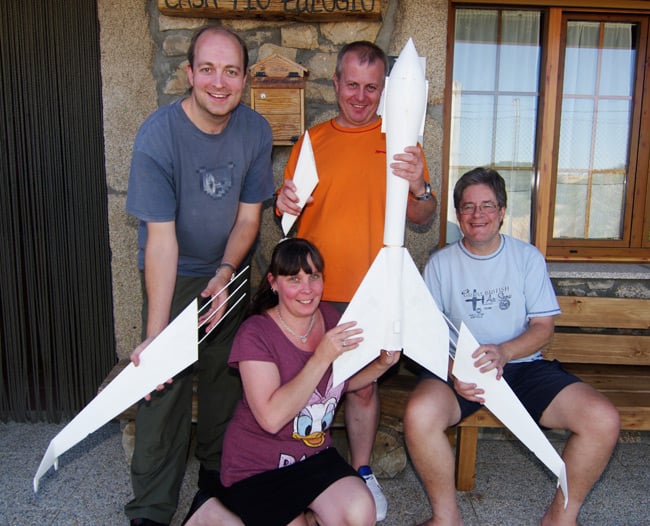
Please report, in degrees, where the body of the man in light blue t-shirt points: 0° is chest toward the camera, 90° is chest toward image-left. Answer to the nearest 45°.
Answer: approximately 0°

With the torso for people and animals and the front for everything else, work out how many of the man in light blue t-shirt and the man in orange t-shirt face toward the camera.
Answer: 2

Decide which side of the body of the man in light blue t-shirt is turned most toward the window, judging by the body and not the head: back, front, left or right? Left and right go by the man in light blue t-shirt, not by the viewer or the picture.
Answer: back

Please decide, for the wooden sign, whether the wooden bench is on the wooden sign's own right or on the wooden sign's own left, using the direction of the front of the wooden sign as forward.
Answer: on the wooden sign's own left

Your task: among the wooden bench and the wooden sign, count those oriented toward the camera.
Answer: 2

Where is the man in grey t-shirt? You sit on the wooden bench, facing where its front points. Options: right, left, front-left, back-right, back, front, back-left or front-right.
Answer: front-right

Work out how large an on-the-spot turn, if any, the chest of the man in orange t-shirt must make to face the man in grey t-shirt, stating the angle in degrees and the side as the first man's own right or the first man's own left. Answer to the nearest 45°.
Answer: approximately 90° to the first man's own right

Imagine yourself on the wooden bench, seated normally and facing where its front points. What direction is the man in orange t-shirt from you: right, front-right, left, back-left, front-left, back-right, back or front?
front-right

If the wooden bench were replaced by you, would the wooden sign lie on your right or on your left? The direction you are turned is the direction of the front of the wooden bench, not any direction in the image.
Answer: on your right
